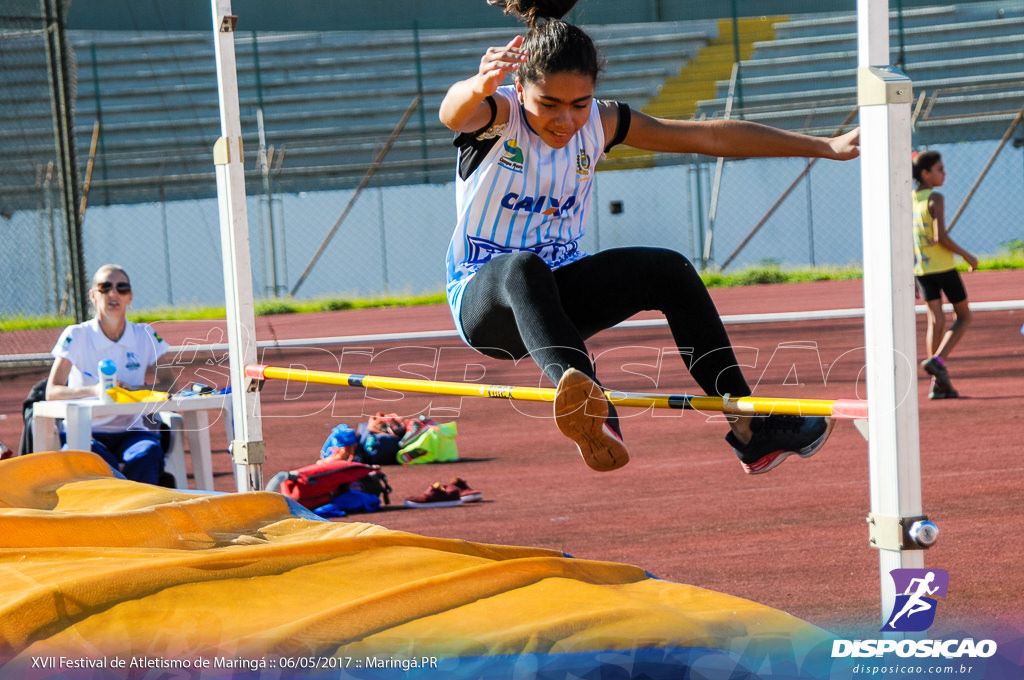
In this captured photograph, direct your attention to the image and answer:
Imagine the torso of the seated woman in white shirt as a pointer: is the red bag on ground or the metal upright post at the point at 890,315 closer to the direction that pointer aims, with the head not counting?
the metal upright post

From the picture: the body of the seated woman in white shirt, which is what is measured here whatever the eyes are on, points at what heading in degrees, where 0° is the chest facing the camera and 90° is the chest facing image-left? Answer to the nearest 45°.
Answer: approximately 0°

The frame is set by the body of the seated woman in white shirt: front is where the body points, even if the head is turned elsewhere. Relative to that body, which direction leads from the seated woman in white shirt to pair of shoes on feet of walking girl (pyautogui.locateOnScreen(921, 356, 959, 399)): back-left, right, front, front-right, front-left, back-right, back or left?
left

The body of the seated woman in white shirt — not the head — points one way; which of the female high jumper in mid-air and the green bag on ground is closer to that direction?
the female high jumper in mid-air

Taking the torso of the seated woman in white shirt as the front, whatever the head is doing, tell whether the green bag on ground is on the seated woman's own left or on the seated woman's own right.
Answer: on the seated woman's own left

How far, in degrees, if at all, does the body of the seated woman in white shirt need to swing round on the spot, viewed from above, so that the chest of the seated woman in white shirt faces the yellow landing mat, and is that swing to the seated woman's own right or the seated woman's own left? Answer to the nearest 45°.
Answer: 0° — they already face it

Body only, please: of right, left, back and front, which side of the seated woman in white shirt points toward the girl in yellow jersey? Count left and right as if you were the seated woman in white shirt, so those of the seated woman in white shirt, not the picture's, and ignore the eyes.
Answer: left

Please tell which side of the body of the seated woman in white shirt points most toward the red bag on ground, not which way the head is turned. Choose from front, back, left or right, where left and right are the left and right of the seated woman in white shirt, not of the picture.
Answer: left
